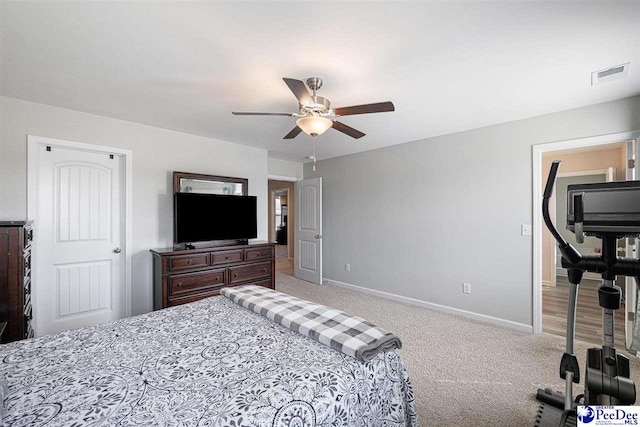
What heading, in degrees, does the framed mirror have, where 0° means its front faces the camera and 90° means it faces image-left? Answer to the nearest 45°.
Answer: approximately 315°

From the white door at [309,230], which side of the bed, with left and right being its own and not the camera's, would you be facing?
front

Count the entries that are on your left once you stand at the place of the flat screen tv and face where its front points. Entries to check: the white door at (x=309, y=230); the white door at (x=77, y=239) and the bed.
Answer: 1

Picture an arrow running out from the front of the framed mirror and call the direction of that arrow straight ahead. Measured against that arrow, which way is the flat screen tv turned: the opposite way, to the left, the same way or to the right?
the same way

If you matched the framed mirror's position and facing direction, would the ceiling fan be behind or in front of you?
in front

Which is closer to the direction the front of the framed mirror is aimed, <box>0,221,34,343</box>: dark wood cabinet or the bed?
the bed

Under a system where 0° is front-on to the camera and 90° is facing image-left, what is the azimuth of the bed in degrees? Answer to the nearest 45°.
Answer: approximately 225°

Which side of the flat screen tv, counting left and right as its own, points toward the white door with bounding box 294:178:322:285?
left

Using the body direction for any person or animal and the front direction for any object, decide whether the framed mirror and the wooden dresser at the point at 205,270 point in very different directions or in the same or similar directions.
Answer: same or similar directions

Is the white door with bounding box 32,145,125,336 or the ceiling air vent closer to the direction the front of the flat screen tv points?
the ceiling air vent

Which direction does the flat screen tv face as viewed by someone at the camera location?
facing the viewer and to the right of the viewer

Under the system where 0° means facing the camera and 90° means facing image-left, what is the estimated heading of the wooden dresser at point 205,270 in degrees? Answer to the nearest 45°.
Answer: approximately 315°

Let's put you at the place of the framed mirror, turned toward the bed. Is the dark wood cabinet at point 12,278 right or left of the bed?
right
